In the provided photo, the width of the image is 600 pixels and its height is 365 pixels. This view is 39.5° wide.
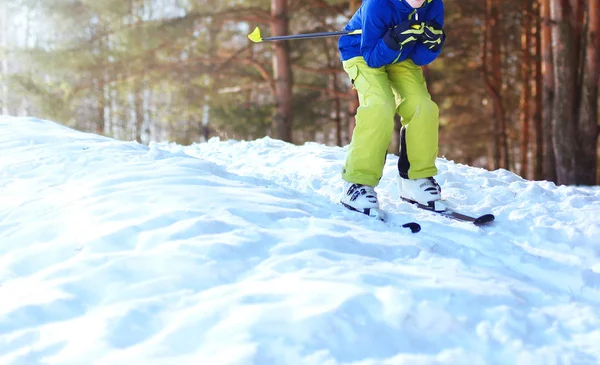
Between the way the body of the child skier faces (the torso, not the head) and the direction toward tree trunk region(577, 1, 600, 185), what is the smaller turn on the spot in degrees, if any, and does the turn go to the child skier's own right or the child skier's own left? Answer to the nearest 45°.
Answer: approximately 90° to the child skier's own left

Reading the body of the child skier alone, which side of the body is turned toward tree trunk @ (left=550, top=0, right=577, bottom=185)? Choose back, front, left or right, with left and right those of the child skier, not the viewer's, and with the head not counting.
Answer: left

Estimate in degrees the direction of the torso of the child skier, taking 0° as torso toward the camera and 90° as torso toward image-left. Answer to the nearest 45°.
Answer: approximately 315°

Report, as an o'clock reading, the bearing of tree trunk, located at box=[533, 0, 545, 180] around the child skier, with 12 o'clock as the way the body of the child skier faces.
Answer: The tree trunk is roughly at 8 o'clock from the child skier.

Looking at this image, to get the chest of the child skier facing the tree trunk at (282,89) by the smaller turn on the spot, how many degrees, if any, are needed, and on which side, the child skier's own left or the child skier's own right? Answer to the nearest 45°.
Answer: approximately 135° to the child skier's own left

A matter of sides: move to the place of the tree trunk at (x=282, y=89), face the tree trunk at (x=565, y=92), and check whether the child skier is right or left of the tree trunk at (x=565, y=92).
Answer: right
